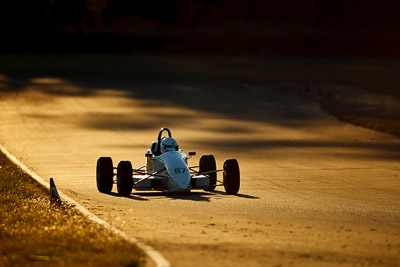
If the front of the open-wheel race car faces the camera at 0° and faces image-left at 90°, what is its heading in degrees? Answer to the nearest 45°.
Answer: approximately 0°
